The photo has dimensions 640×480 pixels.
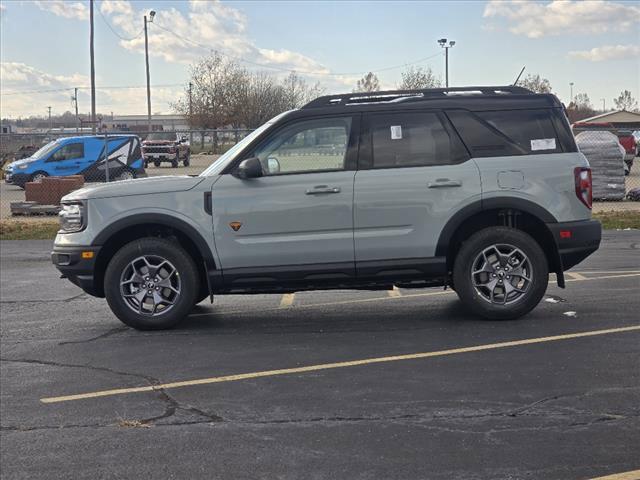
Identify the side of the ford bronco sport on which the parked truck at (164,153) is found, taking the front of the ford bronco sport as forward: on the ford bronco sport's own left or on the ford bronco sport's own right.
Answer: on the ford bronco sport's own right

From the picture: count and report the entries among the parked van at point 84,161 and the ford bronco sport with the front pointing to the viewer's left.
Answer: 2

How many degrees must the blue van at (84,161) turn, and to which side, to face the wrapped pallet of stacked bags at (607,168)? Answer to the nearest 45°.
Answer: approximately 135° to its left

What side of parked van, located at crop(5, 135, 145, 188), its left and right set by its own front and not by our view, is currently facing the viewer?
left

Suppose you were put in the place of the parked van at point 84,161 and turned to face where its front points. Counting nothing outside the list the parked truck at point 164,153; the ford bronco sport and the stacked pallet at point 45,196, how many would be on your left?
2

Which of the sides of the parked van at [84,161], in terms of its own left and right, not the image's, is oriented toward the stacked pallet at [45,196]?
left

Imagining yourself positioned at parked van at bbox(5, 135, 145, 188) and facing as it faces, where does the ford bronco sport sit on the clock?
The ford bronco sport is roughly at 9 o'clock from the parked van.

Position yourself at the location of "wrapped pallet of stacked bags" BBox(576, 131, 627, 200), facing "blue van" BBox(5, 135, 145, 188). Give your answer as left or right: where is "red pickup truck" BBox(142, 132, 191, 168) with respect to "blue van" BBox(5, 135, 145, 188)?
right

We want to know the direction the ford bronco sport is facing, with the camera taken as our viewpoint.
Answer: facing to the left of the viewer
